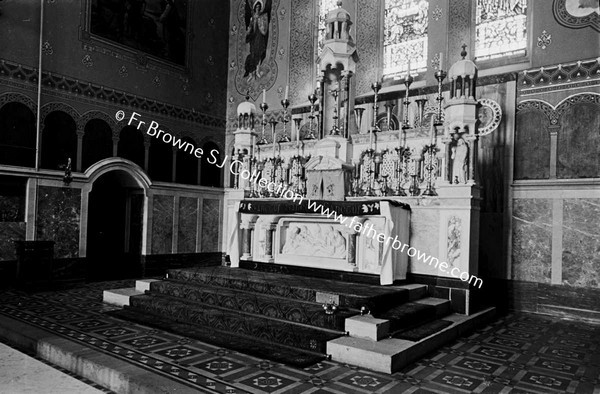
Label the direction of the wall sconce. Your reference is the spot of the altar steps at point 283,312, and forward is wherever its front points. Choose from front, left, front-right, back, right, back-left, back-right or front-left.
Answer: right

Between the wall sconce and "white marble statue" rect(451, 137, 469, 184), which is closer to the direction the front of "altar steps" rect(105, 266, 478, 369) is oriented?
the wall sconce

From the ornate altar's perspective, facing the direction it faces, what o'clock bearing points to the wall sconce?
The wall sconce is roughly at 2 o'clock from the ornate altar.

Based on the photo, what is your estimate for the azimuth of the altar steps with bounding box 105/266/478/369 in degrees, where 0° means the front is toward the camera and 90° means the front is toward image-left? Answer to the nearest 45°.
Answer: approximately 45°

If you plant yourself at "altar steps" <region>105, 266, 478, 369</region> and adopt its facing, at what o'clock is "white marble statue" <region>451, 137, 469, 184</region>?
The white marble statue is roughly at 7 o'clock from the altar steps.

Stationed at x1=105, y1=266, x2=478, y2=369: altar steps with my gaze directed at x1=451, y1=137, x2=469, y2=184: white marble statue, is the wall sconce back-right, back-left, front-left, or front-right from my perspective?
back-left

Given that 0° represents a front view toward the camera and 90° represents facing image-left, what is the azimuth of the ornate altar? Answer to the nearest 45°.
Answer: approximately 45°
